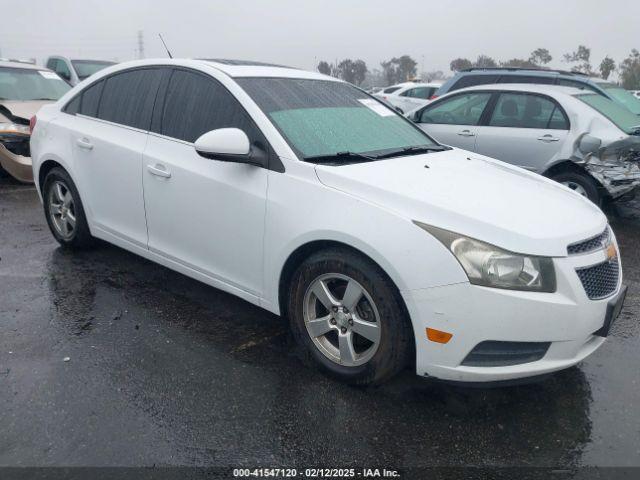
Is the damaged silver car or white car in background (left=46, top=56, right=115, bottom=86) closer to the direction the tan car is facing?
the damaged silver car

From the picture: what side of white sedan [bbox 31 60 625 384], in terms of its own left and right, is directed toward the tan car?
back

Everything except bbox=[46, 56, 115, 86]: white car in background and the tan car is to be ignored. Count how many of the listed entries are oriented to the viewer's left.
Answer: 0

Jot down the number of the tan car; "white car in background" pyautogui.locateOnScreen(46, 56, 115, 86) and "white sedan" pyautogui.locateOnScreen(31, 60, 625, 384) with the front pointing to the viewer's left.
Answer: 0

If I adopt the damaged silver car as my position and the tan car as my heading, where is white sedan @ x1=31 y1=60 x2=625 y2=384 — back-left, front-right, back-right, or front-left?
front-left

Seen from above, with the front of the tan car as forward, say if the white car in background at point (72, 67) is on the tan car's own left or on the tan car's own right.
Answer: on the tan car's own left

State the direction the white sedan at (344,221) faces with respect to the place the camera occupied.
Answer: facing the viewer and to the right of the viewer

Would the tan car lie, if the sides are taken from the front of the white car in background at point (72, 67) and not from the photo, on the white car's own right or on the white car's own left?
on the white car's own right

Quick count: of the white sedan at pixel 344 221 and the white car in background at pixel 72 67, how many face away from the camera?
0
